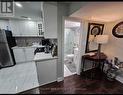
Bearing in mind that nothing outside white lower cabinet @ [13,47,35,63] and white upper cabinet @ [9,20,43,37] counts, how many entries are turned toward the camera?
2

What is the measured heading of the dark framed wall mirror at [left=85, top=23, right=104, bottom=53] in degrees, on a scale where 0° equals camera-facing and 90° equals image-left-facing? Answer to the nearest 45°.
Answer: approximately 315°

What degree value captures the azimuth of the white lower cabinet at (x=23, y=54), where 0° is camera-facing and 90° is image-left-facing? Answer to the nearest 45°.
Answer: approximately 0°

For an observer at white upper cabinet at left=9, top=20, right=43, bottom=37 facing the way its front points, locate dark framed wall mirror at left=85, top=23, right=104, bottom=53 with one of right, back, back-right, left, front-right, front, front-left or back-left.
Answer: front-left
